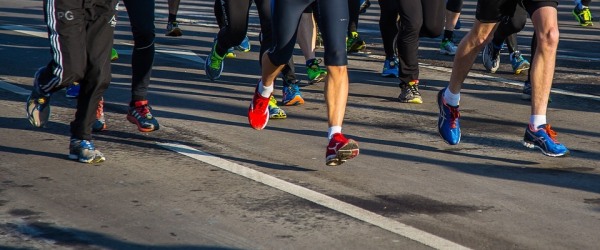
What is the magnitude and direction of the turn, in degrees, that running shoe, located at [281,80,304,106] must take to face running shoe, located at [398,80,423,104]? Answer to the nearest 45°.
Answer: approximately 45° to its left

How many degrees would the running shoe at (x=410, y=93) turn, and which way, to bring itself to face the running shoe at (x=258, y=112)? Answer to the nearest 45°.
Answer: approximately 90° to its right

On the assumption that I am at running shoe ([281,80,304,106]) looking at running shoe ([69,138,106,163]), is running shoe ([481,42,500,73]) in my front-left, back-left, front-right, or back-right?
back-left

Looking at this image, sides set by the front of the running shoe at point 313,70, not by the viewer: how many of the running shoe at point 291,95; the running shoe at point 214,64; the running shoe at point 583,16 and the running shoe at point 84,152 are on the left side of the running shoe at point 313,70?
1

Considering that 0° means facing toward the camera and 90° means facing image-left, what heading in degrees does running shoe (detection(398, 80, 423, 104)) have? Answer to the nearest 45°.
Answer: approximately 315°

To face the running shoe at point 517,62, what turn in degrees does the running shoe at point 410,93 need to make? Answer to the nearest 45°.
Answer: approximately 90° to its left

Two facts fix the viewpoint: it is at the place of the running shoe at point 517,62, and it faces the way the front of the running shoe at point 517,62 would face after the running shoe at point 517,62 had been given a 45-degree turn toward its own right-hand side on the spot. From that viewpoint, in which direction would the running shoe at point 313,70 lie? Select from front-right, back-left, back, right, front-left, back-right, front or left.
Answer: front-right

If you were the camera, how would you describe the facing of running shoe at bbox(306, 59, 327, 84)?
facing the viewer and to the right of the viewer

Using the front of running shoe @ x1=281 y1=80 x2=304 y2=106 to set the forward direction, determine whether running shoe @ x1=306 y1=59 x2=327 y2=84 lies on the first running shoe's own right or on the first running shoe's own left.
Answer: on the first running shoe's own left

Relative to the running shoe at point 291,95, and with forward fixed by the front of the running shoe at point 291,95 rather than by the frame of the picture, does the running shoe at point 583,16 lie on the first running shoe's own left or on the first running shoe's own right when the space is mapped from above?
on the first running shoe's own left

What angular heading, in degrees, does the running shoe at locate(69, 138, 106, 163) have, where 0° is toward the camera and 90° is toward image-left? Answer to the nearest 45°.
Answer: approximately 315°

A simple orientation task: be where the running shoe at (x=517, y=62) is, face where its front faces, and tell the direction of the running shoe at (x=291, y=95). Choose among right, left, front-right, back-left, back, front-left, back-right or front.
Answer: right
